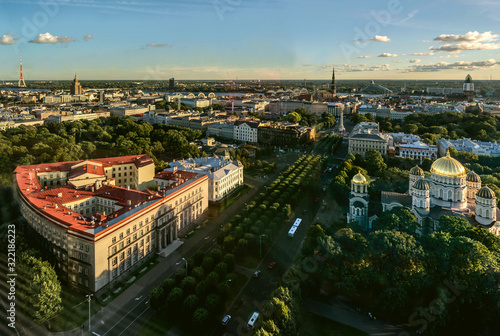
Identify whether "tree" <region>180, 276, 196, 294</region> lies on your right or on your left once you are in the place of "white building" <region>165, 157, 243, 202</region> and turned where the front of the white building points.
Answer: on your right

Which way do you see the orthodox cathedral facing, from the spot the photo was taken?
facing to the left of the viewer

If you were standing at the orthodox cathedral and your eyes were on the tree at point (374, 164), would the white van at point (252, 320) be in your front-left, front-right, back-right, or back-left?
back-left

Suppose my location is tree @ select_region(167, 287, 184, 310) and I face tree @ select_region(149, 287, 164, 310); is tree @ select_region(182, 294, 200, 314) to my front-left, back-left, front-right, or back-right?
back-left

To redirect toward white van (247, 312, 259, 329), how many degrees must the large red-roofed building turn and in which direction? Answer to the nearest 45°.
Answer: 0° — it already faces it

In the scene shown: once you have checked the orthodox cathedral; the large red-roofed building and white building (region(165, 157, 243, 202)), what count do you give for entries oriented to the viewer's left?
1

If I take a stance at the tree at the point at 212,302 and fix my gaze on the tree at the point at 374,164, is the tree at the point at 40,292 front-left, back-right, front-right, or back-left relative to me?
back-left

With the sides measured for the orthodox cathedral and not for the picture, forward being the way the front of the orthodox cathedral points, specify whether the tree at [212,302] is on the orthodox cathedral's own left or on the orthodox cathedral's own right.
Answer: on the orthodox cathedral's own left

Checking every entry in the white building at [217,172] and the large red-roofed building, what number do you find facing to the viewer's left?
0

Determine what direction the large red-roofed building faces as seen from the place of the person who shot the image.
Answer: facing the viewer and to the right of the viewer

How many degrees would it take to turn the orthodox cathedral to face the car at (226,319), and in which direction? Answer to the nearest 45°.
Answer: approximately 45° to its left

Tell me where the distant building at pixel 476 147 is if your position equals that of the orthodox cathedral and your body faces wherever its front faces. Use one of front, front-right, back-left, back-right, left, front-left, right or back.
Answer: right

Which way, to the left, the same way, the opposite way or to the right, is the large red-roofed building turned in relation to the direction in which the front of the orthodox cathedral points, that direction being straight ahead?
the opposite way

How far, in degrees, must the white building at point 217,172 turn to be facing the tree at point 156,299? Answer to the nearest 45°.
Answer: approximately 45° to its right
